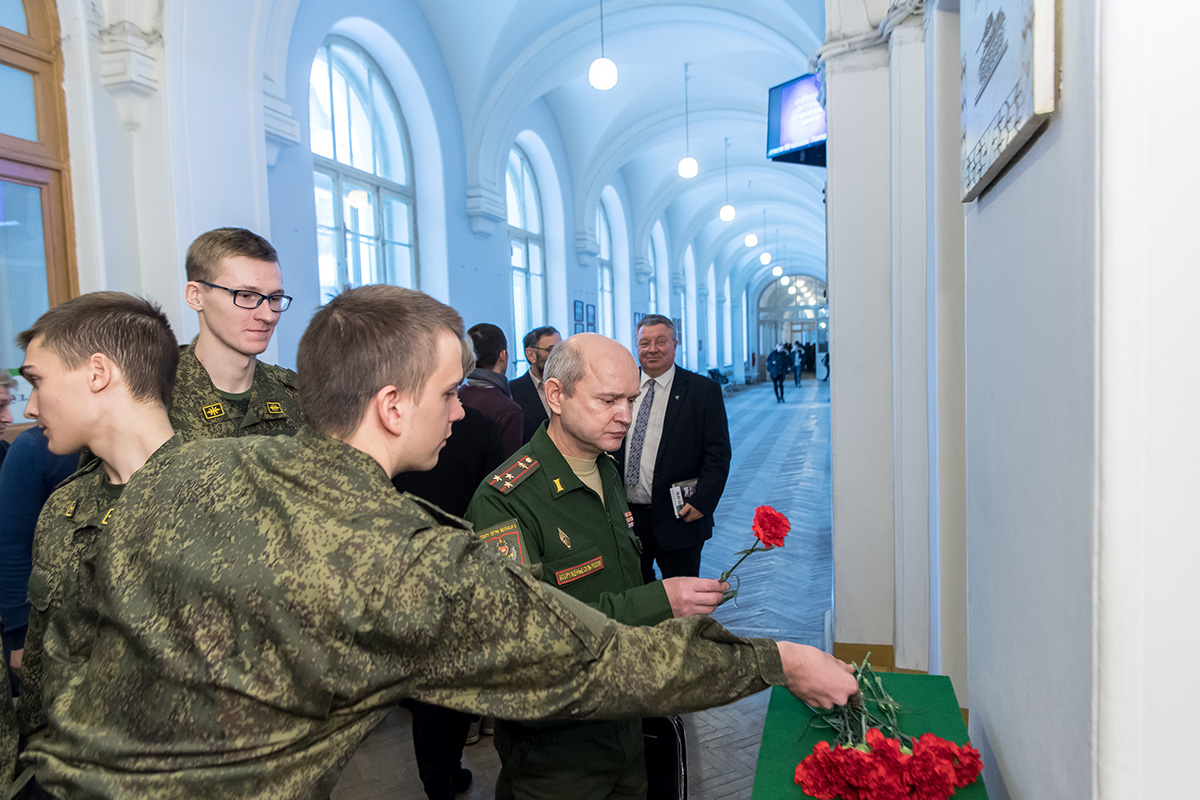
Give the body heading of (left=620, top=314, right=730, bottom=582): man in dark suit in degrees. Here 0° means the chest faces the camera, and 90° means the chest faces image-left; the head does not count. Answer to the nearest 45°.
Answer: approximately 45°

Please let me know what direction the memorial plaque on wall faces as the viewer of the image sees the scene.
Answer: facing to the left of the viewer

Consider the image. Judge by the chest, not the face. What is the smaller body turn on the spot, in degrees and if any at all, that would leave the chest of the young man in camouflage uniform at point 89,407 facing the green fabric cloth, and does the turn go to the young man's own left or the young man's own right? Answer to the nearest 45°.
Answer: approximately 90° to the young man's own left

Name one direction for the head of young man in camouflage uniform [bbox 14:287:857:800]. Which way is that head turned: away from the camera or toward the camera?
away from the camera

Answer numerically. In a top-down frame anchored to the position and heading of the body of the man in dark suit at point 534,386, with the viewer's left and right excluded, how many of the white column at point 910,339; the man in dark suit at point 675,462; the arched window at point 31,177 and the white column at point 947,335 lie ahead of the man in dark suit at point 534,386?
3

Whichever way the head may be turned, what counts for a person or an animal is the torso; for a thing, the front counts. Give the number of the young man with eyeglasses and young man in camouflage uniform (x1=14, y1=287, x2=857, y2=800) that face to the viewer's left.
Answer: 0

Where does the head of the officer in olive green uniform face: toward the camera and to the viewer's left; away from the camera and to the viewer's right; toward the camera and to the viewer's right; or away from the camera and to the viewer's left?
toward the camera and to the viewer's right

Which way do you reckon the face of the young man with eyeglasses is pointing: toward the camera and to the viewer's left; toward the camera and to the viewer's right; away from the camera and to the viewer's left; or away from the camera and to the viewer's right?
toward the camera and to the viewer's right

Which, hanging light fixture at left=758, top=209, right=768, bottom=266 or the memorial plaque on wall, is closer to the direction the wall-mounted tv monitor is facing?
the memorial plaque on wall
